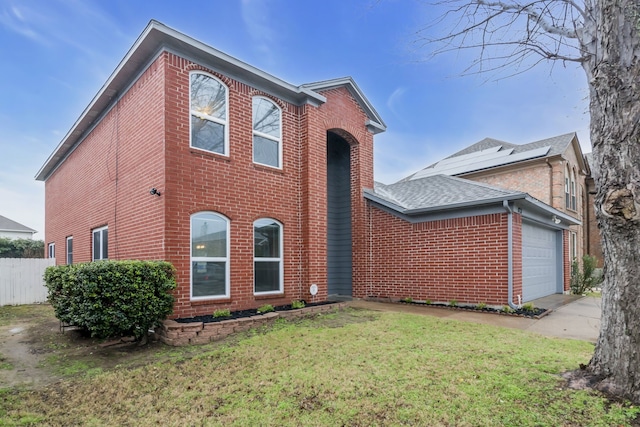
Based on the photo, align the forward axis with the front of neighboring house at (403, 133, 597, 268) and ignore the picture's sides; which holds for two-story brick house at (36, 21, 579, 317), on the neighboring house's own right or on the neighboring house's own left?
on the neighboring house's own right

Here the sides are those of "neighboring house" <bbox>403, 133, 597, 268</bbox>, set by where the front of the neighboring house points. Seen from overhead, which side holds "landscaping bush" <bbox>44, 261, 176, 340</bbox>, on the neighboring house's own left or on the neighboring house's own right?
on the neighboring house's own right

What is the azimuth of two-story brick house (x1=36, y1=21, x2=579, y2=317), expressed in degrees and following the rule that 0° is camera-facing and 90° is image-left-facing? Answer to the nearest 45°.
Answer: approximately 315°

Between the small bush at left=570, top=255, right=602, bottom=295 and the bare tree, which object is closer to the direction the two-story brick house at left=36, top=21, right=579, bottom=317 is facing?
the bare tree

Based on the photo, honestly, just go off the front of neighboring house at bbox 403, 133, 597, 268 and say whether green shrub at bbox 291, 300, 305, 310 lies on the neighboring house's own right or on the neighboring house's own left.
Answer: on the neighboring house's own right

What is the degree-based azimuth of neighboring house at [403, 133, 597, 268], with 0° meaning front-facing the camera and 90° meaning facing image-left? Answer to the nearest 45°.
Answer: approximately 315°

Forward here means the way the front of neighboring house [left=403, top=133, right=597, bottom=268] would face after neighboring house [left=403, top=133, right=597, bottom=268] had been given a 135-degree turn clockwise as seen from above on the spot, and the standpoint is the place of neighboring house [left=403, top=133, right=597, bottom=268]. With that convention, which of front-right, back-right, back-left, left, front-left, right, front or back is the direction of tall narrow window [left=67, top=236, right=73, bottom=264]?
front-left

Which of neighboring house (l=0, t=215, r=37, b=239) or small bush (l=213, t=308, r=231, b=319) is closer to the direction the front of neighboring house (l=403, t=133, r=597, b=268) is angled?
the small bush
